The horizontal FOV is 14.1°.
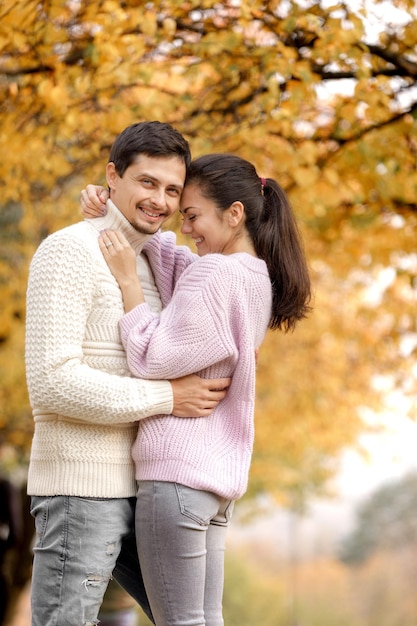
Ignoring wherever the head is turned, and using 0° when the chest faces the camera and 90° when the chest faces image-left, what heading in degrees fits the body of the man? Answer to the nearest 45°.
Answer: approximately 270°
